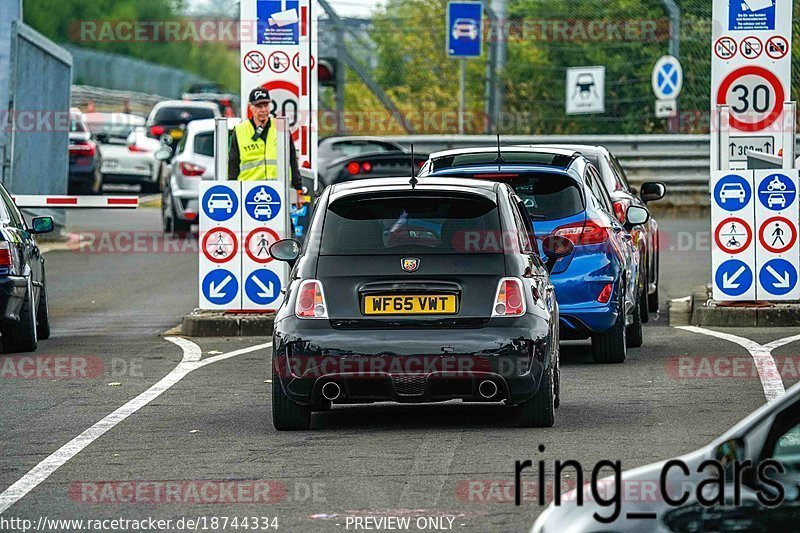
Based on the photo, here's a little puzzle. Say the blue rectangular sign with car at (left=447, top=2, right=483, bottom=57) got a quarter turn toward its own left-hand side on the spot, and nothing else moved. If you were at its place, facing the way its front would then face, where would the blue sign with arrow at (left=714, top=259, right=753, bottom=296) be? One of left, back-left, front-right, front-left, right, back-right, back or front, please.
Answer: right

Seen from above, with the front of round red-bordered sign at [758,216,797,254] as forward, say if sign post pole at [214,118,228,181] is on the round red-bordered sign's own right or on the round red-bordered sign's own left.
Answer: on the round red-bordered sign's own right

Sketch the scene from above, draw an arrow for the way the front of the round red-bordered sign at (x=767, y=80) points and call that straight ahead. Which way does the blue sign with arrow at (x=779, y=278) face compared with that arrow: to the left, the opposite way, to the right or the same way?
the same way

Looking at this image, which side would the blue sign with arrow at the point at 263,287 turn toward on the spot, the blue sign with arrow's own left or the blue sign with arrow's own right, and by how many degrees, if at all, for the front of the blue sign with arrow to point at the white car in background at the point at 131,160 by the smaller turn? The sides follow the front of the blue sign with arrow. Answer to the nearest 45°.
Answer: approximately 180°

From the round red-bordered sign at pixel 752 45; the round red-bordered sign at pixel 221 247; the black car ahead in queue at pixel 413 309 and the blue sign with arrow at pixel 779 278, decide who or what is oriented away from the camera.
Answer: the black car ahead in queue

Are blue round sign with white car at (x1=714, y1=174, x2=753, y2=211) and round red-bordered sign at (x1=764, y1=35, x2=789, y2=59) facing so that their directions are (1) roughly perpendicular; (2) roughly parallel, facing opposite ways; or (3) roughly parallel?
roughly parallel

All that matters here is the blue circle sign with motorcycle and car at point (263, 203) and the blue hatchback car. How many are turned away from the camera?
1

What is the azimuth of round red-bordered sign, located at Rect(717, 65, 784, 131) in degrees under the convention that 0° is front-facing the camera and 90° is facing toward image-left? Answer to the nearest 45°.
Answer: approximately 0°

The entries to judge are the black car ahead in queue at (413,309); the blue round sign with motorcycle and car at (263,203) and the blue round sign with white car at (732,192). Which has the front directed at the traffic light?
the black car ahead in queue

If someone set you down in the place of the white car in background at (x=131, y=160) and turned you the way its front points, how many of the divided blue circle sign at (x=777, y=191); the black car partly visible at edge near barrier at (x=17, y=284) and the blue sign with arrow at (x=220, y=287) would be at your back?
3

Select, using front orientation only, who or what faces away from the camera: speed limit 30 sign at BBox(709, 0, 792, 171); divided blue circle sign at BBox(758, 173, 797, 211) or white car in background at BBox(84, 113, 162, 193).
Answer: the white car in background

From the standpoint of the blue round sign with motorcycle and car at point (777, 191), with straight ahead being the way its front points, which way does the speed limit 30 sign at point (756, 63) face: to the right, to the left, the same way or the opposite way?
the same way

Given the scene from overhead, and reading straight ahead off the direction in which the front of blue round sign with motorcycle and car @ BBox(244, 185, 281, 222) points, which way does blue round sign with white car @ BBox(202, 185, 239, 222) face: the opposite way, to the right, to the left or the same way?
the same way

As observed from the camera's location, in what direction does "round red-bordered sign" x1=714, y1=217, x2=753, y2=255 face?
facing the viewer

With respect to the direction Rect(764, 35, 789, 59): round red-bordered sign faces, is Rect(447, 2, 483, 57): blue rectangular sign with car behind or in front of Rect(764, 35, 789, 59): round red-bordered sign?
behind
